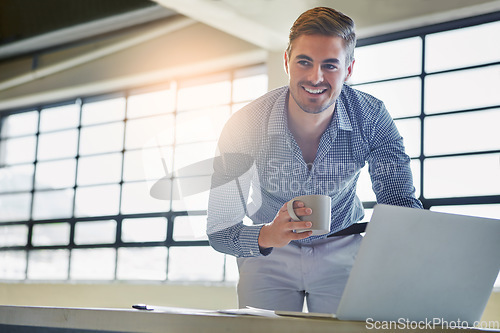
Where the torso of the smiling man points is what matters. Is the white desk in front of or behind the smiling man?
in front

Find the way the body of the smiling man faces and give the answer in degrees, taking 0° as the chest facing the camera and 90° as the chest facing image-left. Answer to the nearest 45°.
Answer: approximately 0°

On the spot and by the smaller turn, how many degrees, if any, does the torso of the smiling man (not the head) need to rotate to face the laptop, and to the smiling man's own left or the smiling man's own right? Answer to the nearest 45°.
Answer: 0° — they already face it
